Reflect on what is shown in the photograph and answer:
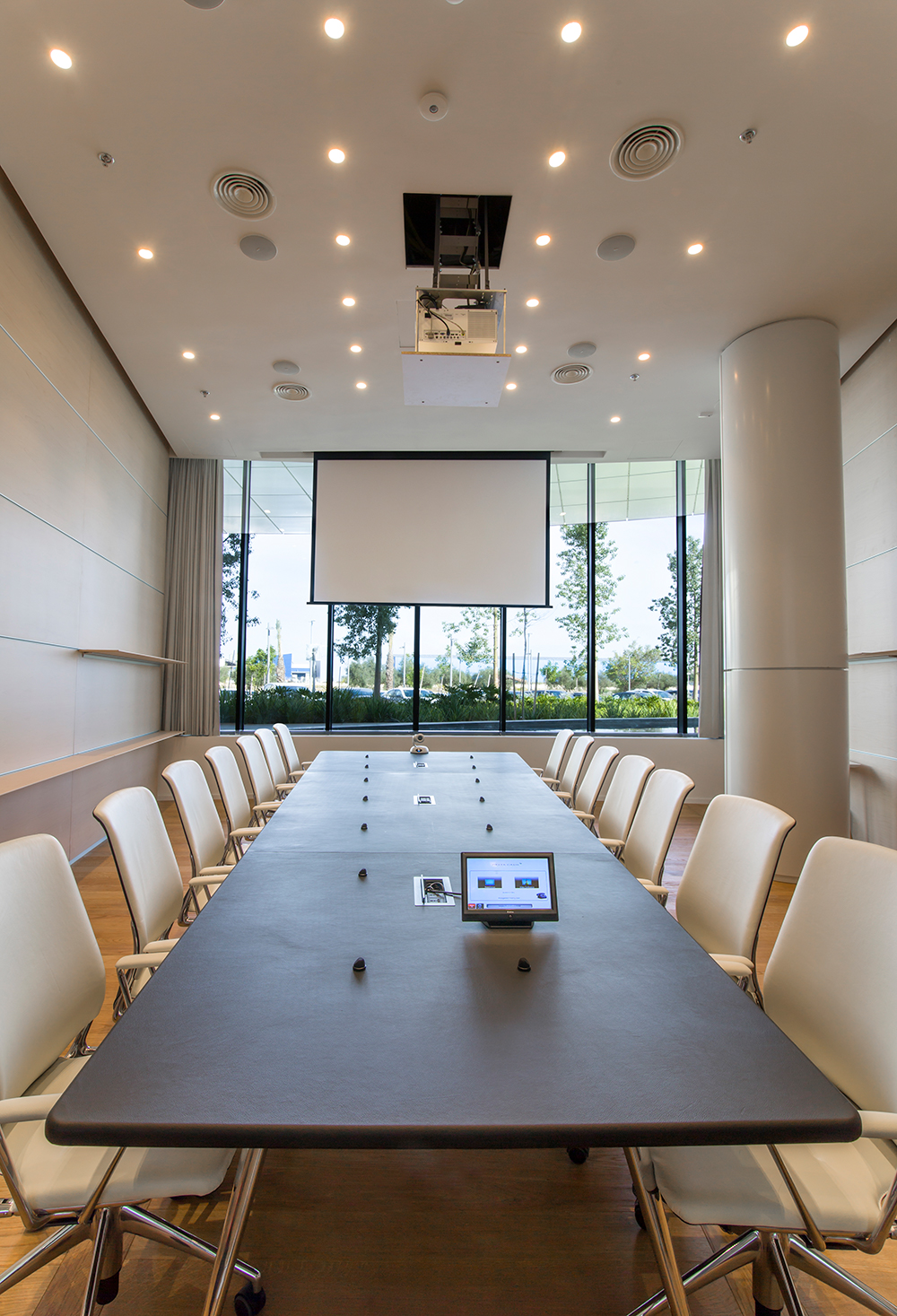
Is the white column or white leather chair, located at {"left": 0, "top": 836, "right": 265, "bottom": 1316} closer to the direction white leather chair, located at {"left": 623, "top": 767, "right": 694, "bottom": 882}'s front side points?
the white leather chair

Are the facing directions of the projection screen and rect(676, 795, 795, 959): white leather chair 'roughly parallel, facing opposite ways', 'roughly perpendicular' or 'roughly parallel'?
roughly perpendicular

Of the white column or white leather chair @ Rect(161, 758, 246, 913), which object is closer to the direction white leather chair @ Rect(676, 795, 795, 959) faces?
the white leather chair

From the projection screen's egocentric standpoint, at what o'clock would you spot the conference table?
The conference table is roughly at 12 o'clock from the projection screen.

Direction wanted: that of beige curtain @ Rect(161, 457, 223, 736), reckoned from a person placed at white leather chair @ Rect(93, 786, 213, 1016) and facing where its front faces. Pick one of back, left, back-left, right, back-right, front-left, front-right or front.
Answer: back-left

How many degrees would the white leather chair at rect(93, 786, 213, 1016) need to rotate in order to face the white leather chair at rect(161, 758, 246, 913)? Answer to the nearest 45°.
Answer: approximately 135° to its left

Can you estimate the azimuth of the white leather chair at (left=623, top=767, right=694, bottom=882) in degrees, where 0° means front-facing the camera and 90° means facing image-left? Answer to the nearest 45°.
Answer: approximately 45°

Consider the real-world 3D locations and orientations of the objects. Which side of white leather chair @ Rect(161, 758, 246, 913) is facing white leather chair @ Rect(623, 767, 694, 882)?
front

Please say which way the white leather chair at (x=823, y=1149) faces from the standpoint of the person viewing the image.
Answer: facing the viewer and to the left of the viewer

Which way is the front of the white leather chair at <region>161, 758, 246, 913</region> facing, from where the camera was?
facing the viewer and to the right of the viewer

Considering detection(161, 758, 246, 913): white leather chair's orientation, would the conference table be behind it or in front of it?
in front

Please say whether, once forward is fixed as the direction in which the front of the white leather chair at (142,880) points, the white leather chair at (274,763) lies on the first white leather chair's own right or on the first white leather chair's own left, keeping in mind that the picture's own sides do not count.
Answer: on the first white leather chair's own left

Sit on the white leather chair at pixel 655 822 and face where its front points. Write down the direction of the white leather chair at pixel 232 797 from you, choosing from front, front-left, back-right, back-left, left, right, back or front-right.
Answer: front-right

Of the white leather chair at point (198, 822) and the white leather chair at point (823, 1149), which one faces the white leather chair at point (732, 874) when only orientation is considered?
the white leather chair at point (198, 822)
